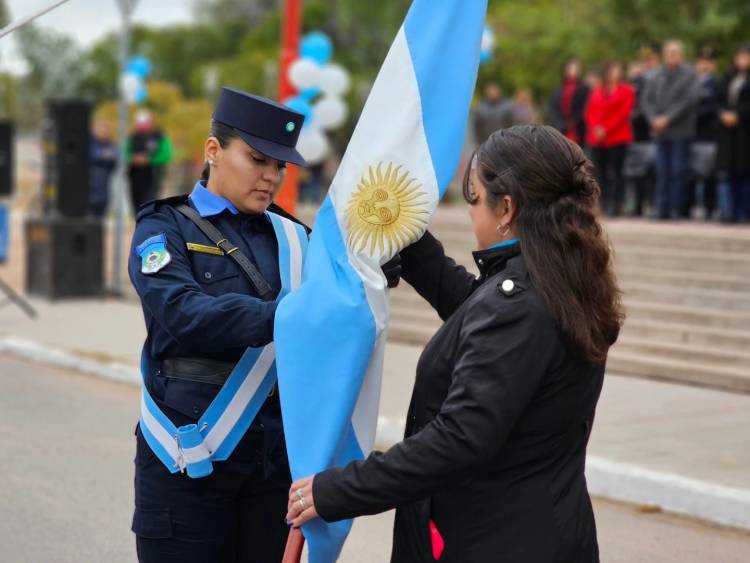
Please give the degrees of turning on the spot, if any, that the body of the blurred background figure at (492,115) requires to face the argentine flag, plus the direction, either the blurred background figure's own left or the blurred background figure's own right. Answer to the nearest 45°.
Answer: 0° — they already face it

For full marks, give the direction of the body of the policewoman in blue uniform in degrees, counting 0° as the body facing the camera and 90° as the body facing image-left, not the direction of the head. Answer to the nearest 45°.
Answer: approximately 315°

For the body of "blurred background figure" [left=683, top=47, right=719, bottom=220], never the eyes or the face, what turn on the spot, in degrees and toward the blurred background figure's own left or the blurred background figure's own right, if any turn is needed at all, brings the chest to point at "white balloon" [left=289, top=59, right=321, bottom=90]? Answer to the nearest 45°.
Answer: approximately 45° to the blurred background figure's own right

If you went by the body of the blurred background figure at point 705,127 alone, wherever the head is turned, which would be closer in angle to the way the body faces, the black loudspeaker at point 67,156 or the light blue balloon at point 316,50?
the black loudspeaker

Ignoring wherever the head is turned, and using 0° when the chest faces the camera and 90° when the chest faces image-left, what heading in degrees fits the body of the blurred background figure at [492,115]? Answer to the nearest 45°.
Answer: approximately 0°

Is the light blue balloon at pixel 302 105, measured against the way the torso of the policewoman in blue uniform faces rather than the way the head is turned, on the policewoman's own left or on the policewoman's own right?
on the policewoman's own left

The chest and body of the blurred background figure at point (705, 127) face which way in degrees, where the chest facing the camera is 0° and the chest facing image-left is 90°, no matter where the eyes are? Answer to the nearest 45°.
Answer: approximately 45°

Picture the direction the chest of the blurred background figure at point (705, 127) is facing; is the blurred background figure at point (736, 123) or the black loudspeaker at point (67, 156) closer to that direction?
the black loudspeaker
